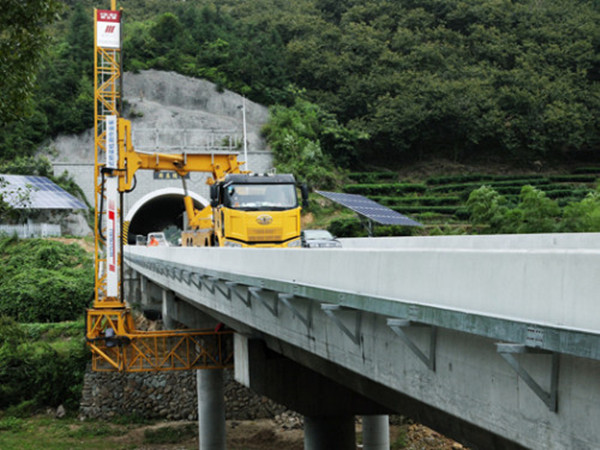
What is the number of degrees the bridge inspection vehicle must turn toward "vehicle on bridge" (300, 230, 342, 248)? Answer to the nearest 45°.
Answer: approximately 135° to its left

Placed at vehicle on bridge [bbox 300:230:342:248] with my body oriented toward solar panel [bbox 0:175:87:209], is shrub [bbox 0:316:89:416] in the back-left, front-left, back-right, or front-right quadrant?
front-left

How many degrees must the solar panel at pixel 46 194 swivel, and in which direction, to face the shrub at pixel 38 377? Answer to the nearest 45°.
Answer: approximately 45° to its right

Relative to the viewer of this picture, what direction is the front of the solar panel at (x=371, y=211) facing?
facing the viewer and to the right of the viewer

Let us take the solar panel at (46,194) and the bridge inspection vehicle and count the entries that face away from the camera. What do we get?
0

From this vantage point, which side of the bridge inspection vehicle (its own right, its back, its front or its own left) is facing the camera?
front

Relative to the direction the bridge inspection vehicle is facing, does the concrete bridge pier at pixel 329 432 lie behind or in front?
in front

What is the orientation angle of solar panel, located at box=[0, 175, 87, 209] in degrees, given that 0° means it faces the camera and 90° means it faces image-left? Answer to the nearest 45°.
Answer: approximately 315°

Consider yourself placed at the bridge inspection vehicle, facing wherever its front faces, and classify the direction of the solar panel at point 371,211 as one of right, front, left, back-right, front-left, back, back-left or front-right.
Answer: back-left
